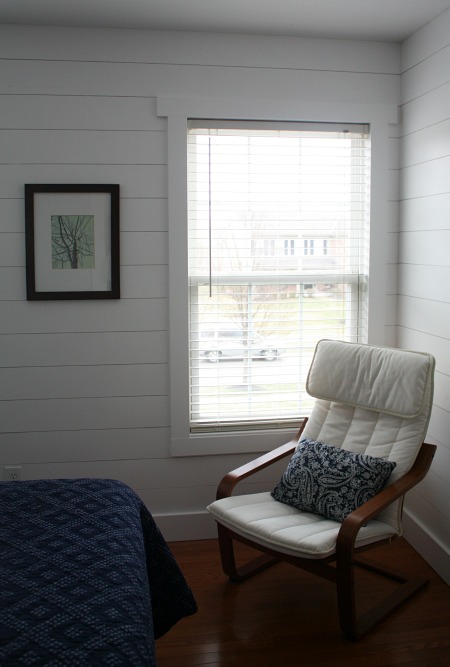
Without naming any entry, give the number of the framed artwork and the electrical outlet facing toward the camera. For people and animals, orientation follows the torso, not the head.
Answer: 2

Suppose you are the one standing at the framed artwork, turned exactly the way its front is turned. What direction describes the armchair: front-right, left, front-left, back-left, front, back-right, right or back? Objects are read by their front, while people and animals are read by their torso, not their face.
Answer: front-left

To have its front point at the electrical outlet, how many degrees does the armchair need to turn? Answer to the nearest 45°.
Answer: approximately 45° to its right

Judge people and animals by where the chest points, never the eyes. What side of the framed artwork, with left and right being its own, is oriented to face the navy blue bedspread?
front

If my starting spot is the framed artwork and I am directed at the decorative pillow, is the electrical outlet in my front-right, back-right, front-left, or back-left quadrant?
back-right

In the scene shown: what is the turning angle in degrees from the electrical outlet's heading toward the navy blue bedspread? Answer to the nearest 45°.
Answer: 0° — it already faces it

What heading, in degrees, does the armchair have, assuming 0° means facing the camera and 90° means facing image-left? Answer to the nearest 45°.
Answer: approximately 45°

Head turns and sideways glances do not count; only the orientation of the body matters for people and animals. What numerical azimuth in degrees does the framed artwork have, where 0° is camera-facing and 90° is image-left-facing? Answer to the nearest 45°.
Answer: approximately 0°

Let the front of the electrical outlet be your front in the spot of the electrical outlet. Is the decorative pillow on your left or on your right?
on your left

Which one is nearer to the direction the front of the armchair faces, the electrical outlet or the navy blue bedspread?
the navy blue bedspread

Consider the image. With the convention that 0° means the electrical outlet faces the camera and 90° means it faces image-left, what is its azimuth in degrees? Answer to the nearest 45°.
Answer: approximately 0°
